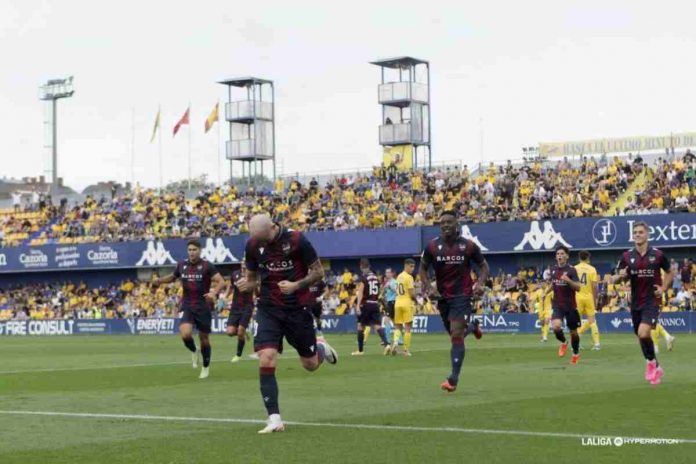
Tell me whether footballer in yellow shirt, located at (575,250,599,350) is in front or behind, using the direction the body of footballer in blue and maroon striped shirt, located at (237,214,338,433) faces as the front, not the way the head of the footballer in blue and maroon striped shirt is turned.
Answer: behind

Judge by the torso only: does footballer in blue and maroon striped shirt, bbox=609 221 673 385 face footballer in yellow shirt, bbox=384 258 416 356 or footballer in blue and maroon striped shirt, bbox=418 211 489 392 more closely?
the footballer in blue and maroon striped shirt

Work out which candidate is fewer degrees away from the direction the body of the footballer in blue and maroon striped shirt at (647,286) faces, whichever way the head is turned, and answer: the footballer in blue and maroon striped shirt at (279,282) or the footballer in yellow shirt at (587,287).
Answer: the footballer in blue and maroon striped shirt

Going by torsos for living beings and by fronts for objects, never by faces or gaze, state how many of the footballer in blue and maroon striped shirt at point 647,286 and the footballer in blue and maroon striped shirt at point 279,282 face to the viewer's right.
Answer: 0

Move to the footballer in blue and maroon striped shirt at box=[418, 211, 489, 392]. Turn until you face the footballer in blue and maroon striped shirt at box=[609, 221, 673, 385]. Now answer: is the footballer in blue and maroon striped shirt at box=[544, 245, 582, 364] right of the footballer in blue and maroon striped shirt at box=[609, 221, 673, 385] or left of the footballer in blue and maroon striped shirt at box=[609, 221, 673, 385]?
left

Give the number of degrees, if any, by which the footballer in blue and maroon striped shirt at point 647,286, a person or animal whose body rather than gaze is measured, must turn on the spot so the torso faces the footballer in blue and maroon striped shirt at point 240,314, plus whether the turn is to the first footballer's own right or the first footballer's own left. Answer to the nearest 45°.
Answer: approximately 135° to the first footballer's own right

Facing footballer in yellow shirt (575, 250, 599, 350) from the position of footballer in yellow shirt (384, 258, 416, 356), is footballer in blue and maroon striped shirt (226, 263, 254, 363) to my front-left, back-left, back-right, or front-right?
back-right

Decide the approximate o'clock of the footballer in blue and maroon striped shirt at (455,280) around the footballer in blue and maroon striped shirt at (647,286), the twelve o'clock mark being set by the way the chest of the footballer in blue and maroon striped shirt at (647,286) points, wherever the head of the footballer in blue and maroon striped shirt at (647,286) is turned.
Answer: the footballer in blue and maroon striped shirt at (455,280) is roughly at 2 o'clock from the footballer in blue and maroon striped shirt at (647,286).

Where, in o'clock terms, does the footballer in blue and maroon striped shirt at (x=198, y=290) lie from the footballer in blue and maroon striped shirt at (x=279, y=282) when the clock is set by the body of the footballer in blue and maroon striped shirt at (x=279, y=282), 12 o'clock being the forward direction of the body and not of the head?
the footballer in blue and maroon striped shirt at (x=198, y=290) is roughly at 4 o'clock from the footballer in blue and maroon striped shirt at (x=279, y=282).

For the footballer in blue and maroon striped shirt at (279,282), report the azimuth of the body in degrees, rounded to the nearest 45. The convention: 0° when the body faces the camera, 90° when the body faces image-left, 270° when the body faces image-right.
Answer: approximately 45°

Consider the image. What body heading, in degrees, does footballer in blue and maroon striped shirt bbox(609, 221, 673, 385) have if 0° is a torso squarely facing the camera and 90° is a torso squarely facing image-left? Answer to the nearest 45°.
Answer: approximately 0°
